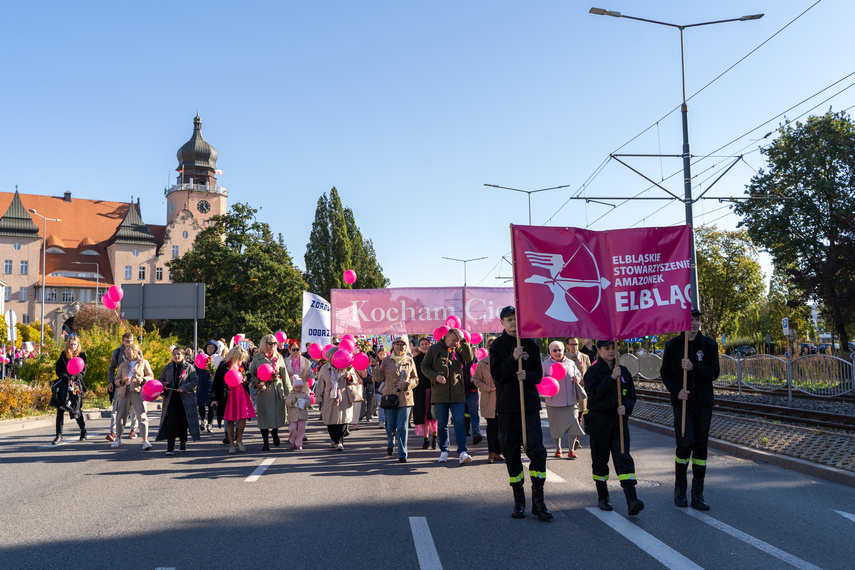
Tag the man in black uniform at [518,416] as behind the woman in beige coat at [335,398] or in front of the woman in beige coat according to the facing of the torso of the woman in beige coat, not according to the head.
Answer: in front

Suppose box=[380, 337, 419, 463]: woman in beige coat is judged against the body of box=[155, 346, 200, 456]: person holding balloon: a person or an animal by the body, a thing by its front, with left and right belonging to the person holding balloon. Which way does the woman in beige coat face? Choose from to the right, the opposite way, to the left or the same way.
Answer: the same way

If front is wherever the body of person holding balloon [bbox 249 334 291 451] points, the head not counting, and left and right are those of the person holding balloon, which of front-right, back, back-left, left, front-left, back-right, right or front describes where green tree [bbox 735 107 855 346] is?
back-left

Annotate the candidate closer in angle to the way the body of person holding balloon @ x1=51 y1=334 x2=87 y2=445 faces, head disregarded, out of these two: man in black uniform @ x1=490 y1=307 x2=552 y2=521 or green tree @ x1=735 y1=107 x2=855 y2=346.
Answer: the man in black uniform

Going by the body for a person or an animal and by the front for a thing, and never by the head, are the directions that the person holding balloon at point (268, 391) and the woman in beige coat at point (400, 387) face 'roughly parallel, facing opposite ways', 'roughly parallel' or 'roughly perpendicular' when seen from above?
roughly parallel

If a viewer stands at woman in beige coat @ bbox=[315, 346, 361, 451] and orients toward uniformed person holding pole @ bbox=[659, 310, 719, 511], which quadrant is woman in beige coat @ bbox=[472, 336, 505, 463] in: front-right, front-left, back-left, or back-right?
front-left

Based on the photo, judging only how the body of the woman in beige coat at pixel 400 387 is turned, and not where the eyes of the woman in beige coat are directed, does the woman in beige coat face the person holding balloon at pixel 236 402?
no

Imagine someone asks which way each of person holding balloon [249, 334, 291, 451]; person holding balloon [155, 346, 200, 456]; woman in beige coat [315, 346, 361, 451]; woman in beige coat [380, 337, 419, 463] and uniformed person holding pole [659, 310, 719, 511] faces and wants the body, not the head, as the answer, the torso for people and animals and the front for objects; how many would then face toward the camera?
5

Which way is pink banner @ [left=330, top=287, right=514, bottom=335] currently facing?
toward the camera

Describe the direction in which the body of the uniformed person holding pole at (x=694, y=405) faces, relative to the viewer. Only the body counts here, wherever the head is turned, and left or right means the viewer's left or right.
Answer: facing the viewer

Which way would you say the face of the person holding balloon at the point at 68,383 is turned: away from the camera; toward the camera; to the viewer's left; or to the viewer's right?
toward the camera

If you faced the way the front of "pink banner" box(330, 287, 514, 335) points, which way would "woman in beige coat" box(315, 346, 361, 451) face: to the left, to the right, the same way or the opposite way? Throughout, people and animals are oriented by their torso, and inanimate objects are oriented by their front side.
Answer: the same way

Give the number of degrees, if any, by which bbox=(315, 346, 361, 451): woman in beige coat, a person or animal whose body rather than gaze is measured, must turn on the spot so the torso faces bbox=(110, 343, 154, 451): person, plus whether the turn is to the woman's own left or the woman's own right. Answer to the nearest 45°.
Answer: approximately 90° to the woman's own right

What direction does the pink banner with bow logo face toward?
toward the camera
